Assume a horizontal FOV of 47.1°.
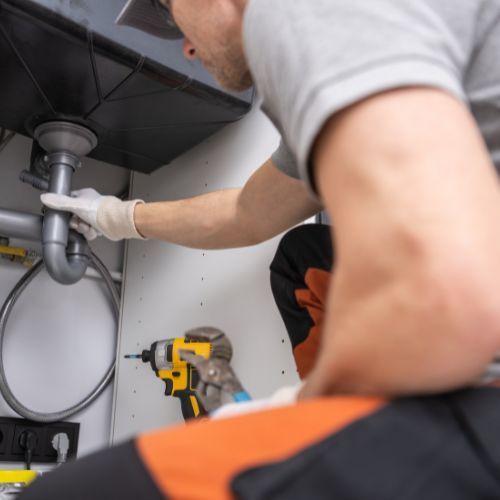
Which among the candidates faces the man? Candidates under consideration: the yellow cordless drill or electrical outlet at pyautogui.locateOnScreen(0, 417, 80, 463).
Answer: the electrical outlet

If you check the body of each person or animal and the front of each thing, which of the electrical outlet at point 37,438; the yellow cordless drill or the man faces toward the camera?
the electrical outlet

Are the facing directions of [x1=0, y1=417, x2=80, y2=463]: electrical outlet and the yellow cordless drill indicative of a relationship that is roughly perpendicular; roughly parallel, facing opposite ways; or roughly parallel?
roughly perpendicular

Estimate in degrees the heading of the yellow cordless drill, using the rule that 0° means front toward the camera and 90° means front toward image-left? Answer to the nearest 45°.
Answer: approximately 90°

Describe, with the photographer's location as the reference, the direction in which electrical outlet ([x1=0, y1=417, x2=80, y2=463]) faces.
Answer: facing the viewer
